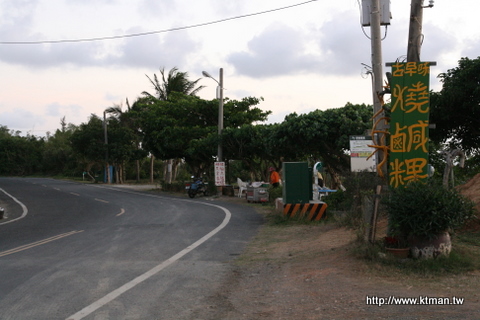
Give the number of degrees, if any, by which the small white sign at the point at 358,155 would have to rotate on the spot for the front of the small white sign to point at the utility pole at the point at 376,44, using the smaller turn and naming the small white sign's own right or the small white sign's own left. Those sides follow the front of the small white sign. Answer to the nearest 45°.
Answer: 0° — it already faces it

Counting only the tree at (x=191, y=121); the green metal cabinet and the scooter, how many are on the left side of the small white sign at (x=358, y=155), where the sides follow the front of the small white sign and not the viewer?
0

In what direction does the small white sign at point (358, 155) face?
toward the camera

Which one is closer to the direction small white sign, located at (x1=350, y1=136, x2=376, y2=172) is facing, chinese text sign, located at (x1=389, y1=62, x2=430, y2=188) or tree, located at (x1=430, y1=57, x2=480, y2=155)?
the chinese text sign

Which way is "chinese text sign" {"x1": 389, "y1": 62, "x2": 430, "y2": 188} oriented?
toward the camera

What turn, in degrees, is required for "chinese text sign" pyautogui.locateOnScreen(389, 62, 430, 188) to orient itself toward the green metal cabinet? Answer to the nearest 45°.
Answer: approximately 135° to its right

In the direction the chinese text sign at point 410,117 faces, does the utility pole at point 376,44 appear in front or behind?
behind

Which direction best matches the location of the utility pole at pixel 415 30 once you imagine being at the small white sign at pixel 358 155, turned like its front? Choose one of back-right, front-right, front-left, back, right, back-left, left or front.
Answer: front

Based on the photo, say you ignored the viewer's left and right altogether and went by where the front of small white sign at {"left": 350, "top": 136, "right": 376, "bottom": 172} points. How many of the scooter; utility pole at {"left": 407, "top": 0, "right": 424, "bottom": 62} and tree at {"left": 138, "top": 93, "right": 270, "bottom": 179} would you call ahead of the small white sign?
1

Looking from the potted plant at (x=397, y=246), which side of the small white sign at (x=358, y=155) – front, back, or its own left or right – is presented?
front

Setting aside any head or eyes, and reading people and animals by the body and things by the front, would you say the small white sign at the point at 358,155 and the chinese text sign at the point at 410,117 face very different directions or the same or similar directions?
same or similar directions
